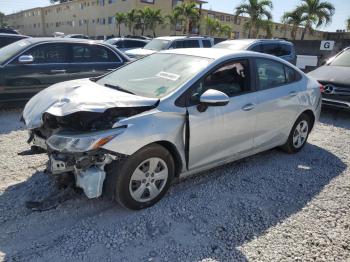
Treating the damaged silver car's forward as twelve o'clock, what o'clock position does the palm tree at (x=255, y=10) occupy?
The palm tree is roughly at 5 o'clock from the damaged silver car.

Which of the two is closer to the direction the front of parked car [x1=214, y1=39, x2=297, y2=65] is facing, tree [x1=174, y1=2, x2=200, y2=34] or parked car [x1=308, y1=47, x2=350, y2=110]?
the parked car

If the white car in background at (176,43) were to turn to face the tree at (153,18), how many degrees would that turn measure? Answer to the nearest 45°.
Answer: approximately 135° to its right

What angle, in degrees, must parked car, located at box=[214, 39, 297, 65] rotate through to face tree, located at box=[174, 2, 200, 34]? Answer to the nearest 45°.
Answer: approximately 135° to its right

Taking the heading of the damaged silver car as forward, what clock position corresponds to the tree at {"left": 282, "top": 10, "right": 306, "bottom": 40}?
The tree is roughly at 5 o'clock from the damaged silver car.

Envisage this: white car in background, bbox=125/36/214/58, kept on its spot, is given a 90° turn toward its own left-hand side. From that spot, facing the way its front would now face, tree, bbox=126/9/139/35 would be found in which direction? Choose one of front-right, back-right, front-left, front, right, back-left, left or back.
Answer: back-left

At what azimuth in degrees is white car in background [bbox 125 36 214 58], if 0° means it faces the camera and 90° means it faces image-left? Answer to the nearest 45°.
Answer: approximately 45°

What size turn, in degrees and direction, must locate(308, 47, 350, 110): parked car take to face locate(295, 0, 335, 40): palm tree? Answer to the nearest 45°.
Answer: approximately 135° to its right
